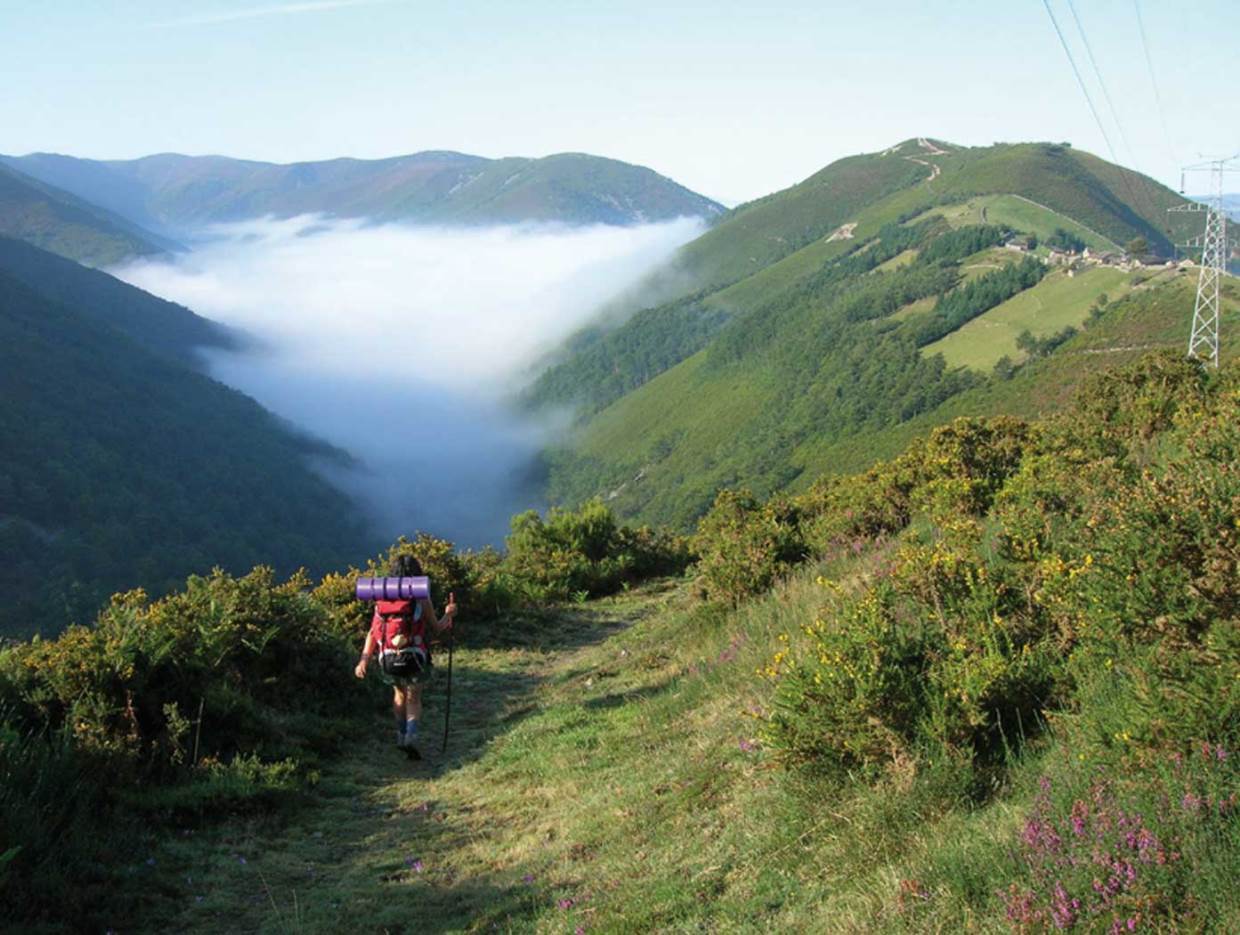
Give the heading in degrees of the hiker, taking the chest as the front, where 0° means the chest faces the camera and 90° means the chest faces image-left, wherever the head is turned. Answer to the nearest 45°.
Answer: approximately 180°

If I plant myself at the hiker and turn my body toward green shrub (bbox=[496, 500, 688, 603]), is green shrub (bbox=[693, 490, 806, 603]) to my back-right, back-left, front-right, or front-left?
front-right

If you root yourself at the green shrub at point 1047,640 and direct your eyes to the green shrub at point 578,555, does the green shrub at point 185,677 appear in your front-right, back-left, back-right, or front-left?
front-left

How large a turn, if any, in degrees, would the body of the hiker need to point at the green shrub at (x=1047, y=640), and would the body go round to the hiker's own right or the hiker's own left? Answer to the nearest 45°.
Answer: approximately 135° to the hiker's own right

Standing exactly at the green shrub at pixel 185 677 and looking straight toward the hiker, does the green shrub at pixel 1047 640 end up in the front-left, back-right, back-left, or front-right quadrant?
front-right

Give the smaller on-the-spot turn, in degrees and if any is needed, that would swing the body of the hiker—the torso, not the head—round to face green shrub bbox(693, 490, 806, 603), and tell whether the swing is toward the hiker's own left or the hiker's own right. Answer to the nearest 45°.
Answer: approximately 45° to the hiker's own right

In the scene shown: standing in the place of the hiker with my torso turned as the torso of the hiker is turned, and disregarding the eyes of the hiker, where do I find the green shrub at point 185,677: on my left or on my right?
on my left

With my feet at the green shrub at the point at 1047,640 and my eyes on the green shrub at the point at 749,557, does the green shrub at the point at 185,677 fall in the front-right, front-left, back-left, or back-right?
front-left

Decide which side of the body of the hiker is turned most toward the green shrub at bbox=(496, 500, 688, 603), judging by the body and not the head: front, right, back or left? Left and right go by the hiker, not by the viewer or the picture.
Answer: front
